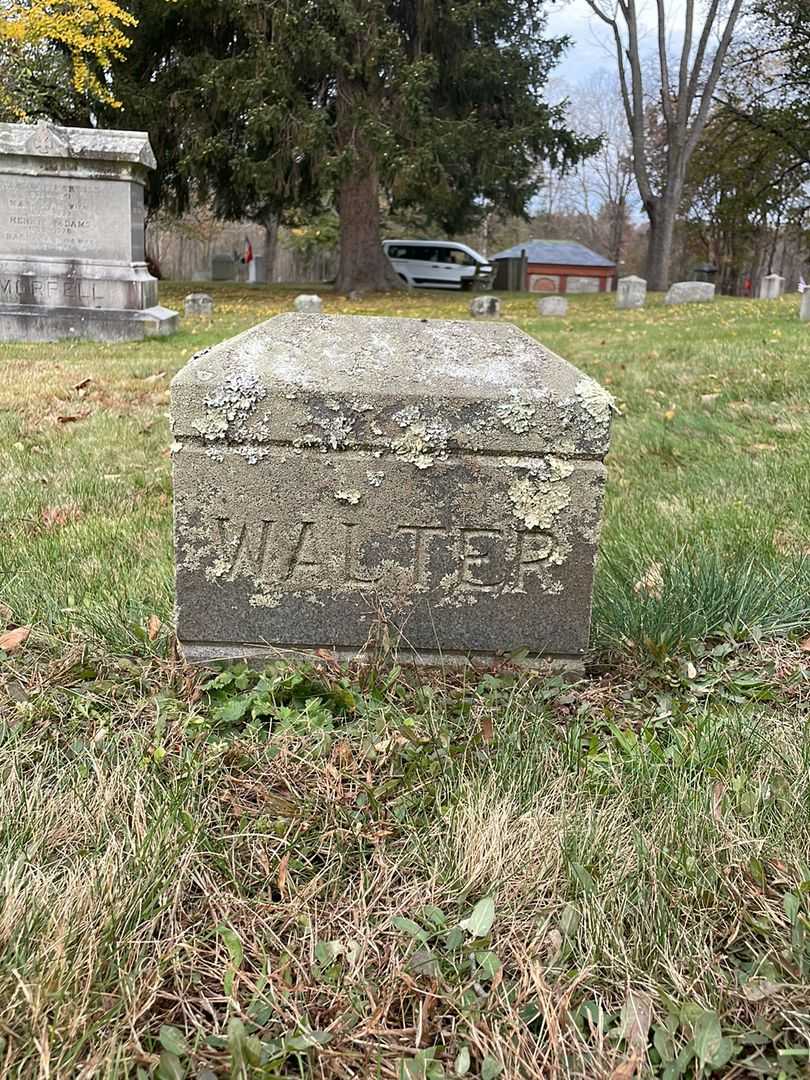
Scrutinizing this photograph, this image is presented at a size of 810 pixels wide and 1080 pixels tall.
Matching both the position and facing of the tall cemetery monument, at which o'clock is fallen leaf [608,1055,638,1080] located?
The fallen leaf is roughly at 12 o'clock from the tall cemetery monument.

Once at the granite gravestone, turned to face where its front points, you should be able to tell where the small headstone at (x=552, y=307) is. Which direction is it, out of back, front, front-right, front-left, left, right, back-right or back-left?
back

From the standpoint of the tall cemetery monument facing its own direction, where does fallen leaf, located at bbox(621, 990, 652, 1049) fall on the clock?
The fallen leaf is roughly at 12 o'clock from the tall cemetery monument.

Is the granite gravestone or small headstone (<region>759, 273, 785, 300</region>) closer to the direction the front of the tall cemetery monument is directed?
the granite gravestone

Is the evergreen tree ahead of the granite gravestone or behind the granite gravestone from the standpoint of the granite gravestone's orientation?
behind

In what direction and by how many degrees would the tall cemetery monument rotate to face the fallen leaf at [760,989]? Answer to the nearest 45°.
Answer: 0° — it already faces it

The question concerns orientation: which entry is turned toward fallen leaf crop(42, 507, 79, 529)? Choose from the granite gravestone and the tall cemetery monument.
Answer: the tall cemetery monument

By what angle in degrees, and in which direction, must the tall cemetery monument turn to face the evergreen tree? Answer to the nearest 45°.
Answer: approximately 135° to its left

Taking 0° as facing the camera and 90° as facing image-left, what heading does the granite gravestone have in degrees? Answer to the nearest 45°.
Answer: approximately 0°

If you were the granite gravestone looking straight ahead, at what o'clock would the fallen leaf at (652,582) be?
The fallen leaf is roughly at 8 o'clock from the granite gravestone.

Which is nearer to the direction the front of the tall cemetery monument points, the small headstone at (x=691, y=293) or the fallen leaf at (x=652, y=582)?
the fallen leaf

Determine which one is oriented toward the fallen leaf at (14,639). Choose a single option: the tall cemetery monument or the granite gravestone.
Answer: the tall cemetery monument

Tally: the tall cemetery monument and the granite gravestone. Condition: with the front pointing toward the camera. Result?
2

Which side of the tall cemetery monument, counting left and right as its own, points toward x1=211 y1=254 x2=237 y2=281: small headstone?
back

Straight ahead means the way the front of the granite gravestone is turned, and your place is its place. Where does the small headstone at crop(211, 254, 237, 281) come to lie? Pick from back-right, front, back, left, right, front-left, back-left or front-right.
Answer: back
